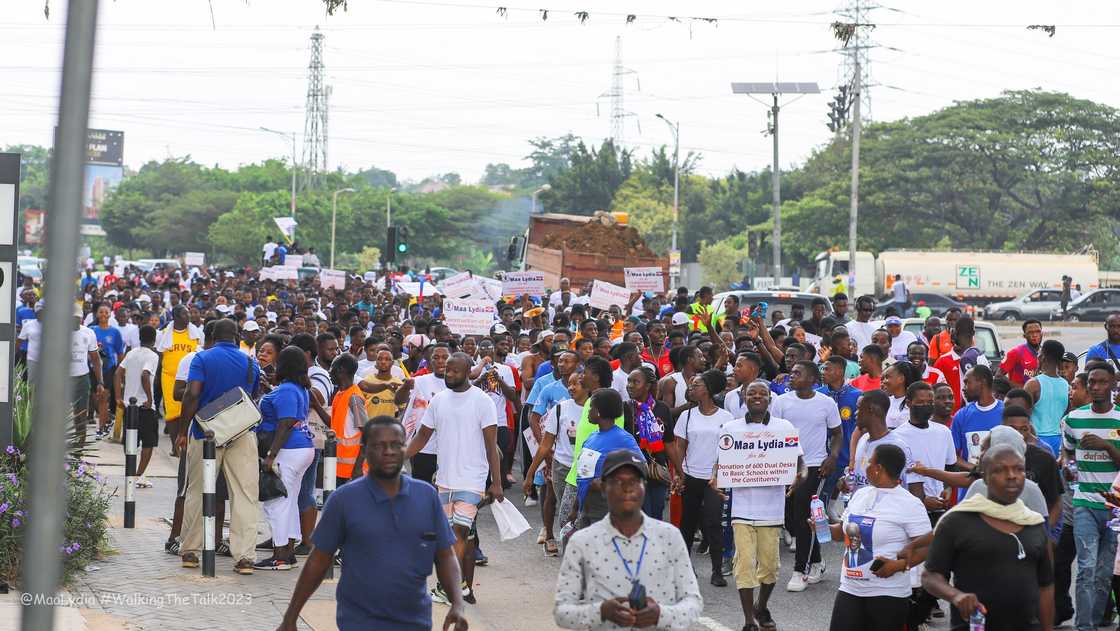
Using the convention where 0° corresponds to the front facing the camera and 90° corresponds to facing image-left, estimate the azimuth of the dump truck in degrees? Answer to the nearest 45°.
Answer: approximately 90°

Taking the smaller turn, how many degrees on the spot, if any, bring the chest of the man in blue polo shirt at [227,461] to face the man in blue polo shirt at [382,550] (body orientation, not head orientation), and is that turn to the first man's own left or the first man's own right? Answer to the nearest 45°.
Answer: approximately 180°

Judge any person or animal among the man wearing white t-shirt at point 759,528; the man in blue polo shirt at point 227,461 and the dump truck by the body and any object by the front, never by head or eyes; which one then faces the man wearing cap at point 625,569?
the man wearing white t-shirt

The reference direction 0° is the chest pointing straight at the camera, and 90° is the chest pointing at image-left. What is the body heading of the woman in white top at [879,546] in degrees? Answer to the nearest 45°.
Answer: approximately 45°

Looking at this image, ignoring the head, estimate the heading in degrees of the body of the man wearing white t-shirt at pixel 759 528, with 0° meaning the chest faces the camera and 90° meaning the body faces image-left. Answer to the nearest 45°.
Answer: approximately 0°

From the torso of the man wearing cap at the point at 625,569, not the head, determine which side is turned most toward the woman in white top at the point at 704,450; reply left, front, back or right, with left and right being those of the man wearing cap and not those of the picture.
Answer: back

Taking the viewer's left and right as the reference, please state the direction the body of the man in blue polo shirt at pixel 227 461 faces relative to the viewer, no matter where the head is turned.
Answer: facing away from the viewer

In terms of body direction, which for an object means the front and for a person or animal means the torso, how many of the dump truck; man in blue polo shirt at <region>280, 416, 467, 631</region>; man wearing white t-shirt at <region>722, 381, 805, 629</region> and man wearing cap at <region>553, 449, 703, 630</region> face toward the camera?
3
